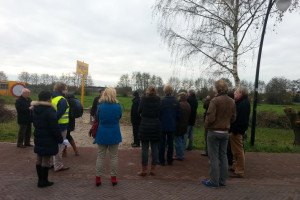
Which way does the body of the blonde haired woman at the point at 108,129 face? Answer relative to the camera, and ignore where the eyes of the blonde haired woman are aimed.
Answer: away from the camera

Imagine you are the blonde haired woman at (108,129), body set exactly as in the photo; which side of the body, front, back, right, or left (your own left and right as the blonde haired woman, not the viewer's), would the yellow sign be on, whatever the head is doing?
front

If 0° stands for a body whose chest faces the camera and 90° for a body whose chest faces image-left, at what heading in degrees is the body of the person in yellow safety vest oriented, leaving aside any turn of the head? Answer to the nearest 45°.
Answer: approximately 270°

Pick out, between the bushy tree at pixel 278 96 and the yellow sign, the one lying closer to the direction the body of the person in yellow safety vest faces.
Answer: the bushy tree

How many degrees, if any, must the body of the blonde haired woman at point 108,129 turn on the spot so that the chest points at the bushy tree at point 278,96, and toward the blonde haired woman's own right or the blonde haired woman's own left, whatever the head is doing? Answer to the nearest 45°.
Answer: approximately 45° to the blonde haired woman's own right

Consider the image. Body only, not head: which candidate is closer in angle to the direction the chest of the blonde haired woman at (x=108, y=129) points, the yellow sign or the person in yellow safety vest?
the yellow sign

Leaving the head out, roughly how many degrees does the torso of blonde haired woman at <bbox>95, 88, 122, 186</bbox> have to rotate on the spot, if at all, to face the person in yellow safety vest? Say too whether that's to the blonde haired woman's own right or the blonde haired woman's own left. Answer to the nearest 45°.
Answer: approximately 45° to the blonde haired woman's own left

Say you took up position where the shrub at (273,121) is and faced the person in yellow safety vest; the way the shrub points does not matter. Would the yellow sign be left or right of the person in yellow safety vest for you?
right

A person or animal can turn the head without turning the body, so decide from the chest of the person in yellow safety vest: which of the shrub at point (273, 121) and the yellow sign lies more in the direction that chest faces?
the shrub
